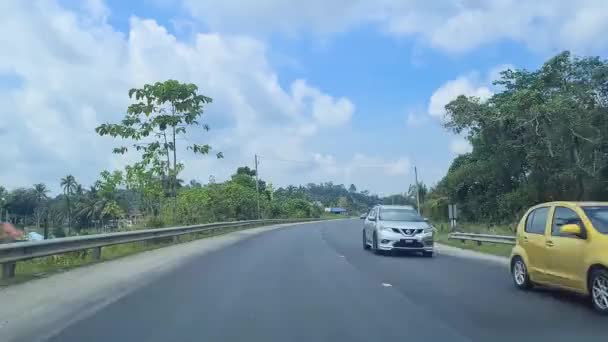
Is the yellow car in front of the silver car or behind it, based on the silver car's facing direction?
in front

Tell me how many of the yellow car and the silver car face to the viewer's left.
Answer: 0

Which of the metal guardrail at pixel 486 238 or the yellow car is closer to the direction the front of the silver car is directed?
the yellow car

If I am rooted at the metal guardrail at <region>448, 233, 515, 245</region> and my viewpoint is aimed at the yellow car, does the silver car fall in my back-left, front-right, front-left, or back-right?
front-right

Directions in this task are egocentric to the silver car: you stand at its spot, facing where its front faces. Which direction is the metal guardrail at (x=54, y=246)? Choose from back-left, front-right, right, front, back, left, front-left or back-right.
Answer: right

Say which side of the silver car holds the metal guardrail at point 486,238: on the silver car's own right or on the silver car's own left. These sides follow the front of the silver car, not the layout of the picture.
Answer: on the silver car's own left

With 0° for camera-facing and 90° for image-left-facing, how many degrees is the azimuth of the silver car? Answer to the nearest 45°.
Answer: approximately 315°
